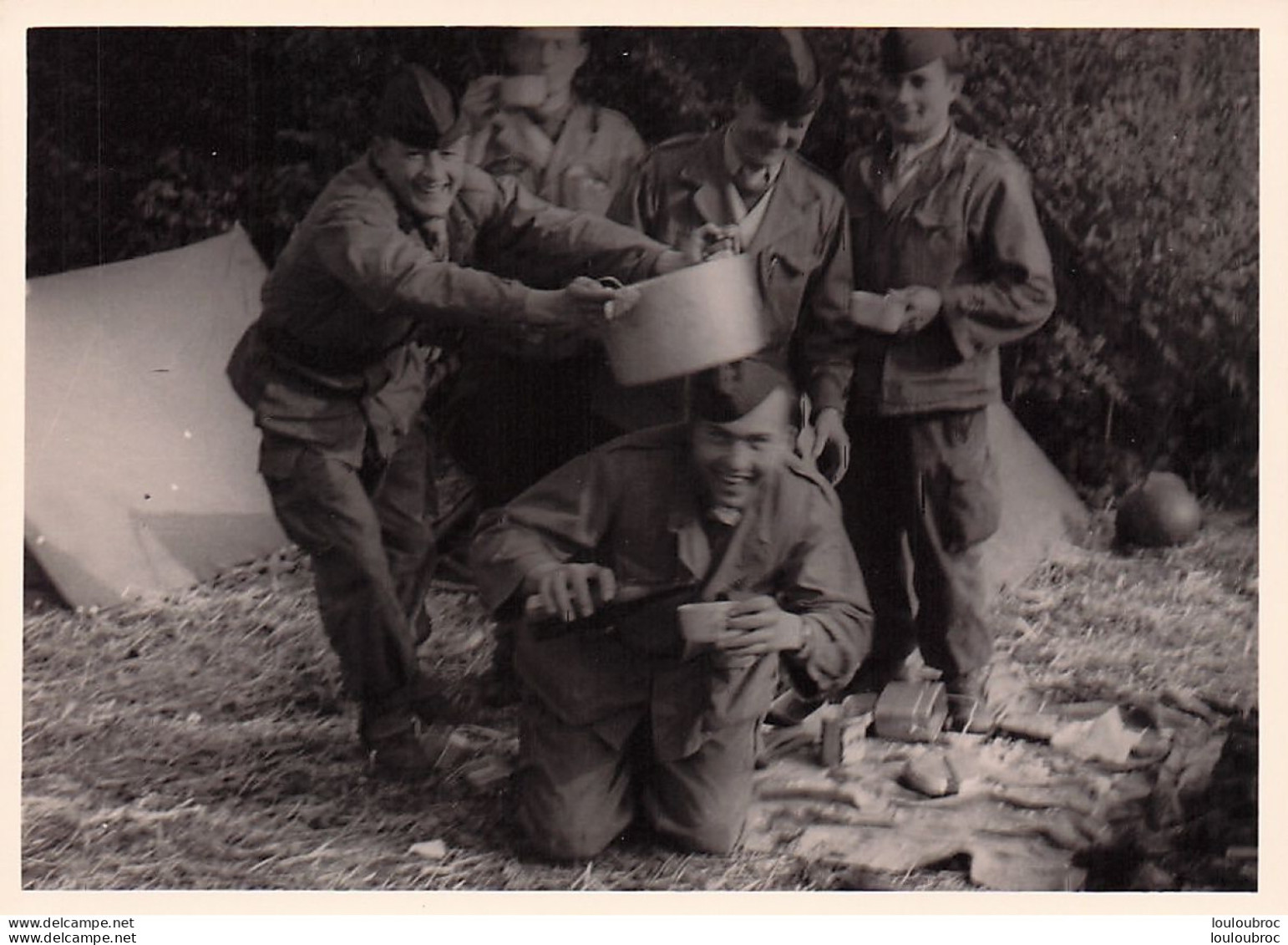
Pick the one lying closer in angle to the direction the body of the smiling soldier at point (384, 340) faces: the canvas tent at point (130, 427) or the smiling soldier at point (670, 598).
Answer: the smiling soldier

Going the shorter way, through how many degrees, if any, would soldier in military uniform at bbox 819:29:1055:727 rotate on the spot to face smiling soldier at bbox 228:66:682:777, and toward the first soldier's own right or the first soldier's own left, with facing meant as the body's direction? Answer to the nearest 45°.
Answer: approximately 45° to the first soldier's own right

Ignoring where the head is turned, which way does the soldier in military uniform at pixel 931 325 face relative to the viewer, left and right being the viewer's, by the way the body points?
facing the viewer and to the left of the viewer

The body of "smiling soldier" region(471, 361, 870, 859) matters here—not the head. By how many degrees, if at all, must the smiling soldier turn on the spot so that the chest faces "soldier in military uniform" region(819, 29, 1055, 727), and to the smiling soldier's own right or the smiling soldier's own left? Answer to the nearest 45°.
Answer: approximately 135° to the smiling soldier's own left

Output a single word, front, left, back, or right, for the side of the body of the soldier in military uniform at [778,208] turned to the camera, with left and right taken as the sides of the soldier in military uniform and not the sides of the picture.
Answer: front

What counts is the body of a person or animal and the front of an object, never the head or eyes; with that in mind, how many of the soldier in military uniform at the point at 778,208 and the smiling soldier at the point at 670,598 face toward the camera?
2

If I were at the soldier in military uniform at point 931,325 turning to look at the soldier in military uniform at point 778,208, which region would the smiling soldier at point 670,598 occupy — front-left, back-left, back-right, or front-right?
front-left

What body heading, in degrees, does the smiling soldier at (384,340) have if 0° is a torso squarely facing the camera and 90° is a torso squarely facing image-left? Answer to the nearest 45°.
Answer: approximately 315°

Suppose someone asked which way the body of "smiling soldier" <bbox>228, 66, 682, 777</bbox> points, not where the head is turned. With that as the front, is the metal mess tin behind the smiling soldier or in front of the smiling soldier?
in front

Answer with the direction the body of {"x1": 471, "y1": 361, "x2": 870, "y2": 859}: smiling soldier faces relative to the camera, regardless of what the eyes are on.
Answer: toward the camera

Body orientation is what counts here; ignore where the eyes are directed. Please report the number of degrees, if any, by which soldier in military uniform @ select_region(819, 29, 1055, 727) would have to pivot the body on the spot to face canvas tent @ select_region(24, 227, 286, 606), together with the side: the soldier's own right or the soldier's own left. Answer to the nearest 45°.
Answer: approximately 45° to the soldier's own right

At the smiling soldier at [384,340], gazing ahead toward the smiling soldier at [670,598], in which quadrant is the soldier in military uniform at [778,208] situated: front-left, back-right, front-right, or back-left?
front-left
